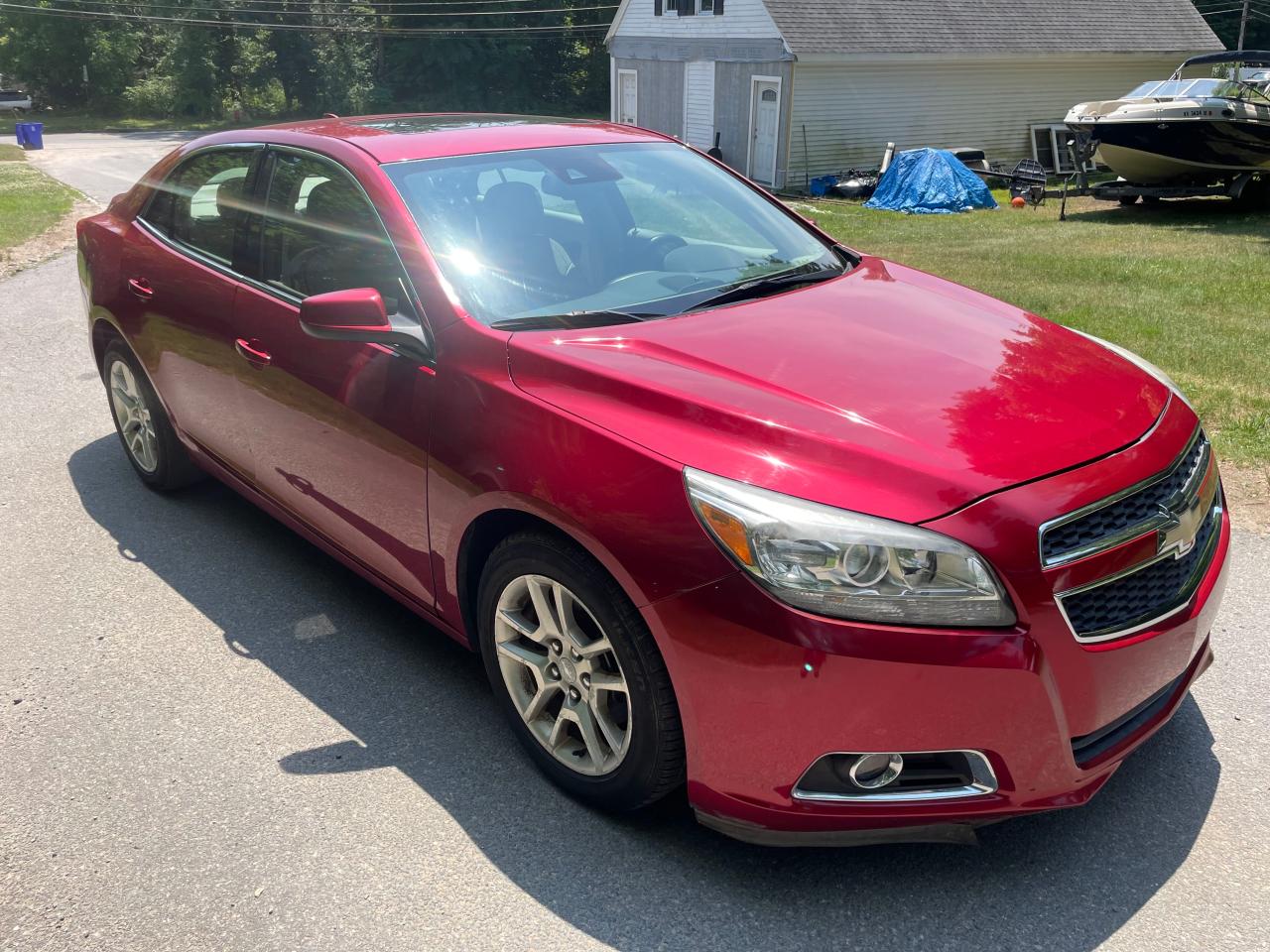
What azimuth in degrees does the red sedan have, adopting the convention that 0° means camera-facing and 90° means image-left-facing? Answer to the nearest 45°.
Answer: approximately 315°

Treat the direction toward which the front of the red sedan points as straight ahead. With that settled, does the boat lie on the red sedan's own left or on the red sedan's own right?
on the red sedan's own left

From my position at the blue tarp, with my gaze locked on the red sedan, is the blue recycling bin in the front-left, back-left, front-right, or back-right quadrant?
back-right

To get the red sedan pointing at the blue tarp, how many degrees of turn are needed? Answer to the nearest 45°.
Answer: approximately 135° to its left

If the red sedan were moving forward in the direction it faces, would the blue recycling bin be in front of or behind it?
behind
